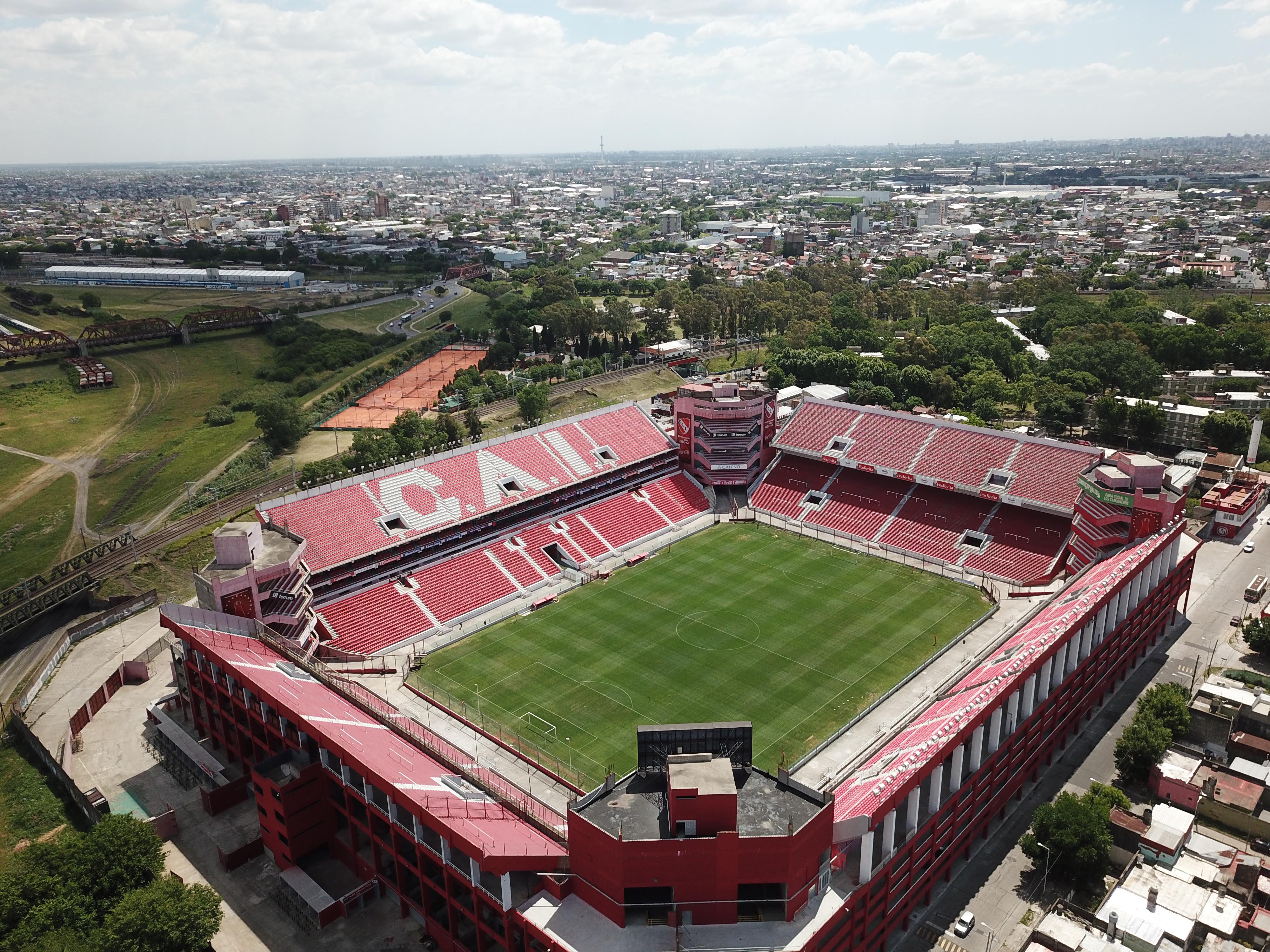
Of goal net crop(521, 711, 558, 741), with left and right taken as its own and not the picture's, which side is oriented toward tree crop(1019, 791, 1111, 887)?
right

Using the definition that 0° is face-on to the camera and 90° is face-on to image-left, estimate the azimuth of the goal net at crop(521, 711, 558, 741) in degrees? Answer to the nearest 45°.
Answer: approximately 225°

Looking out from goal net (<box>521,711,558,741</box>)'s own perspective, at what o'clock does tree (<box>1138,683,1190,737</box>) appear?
The tree is roughly at 2 o'clock from the goal net.

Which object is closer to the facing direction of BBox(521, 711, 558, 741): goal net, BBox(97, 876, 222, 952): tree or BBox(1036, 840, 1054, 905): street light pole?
the street light pole

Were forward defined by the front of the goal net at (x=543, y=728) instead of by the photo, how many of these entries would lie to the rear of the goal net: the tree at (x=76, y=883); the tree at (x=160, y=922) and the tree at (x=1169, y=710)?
2

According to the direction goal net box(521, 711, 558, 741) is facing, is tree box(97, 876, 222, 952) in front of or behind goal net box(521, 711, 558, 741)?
behind

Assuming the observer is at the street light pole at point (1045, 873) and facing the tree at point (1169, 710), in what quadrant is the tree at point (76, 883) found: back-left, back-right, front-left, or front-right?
back-left

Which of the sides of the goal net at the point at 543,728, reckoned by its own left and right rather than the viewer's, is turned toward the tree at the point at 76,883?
back

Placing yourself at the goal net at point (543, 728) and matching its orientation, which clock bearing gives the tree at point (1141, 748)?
The tree is roughly at 2 o'clock from the goal net.
